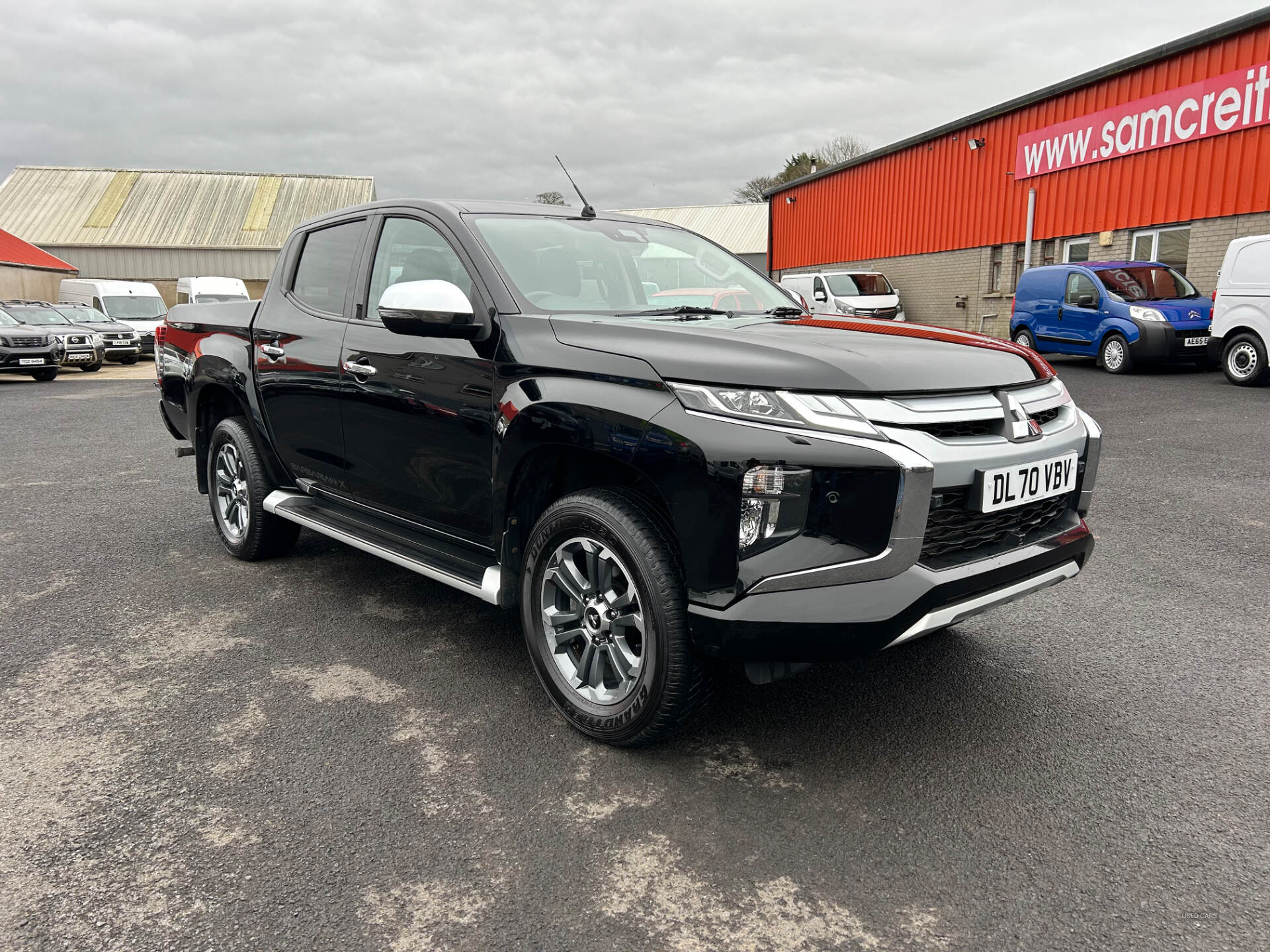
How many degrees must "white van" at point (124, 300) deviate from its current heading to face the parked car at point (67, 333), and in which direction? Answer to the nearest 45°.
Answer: approximately 45° to its right

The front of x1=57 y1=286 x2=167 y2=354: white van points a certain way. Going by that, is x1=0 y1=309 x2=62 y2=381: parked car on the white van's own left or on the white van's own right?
on the white van's own right

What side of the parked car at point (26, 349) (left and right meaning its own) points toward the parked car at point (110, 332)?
left

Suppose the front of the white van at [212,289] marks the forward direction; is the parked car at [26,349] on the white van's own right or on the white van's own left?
on the white van's own right

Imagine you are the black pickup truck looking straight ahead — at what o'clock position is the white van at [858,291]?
The white van is roughly at 8 o'clock from the black pickup truck.

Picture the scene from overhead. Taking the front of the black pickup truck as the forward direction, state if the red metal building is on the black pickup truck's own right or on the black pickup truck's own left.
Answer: on the black pickup truck's own left
